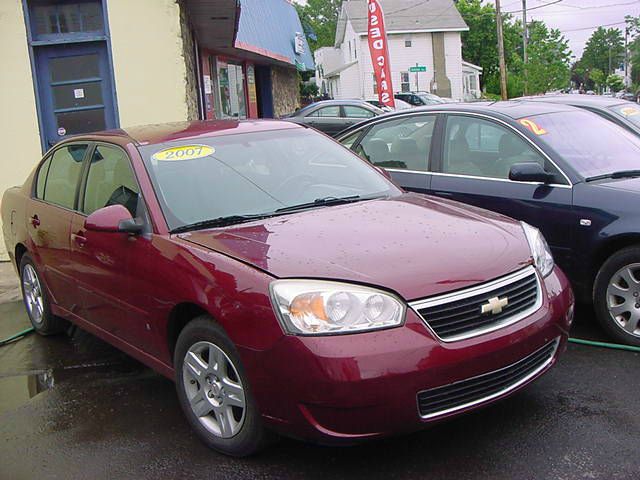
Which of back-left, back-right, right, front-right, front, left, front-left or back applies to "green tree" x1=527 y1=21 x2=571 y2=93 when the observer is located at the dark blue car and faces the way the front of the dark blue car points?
back-left

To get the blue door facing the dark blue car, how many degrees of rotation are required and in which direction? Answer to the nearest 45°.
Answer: approximately 45° to its left

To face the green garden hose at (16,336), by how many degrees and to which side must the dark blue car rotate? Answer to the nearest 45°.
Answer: approximately 135° to its right

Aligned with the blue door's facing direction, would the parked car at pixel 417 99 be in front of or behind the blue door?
behind

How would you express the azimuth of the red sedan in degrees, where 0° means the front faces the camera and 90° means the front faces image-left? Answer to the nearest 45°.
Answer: approximately 315°

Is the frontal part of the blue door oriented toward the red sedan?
yes

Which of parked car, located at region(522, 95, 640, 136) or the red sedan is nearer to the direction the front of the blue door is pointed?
the red sedan

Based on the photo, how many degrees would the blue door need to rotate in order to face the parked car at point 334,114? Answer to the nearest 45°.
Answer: approximately 135° to its left

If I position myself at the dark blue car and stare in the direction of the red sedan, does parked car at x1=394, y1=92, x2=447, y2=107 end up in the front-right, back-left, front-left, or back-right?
back-right
